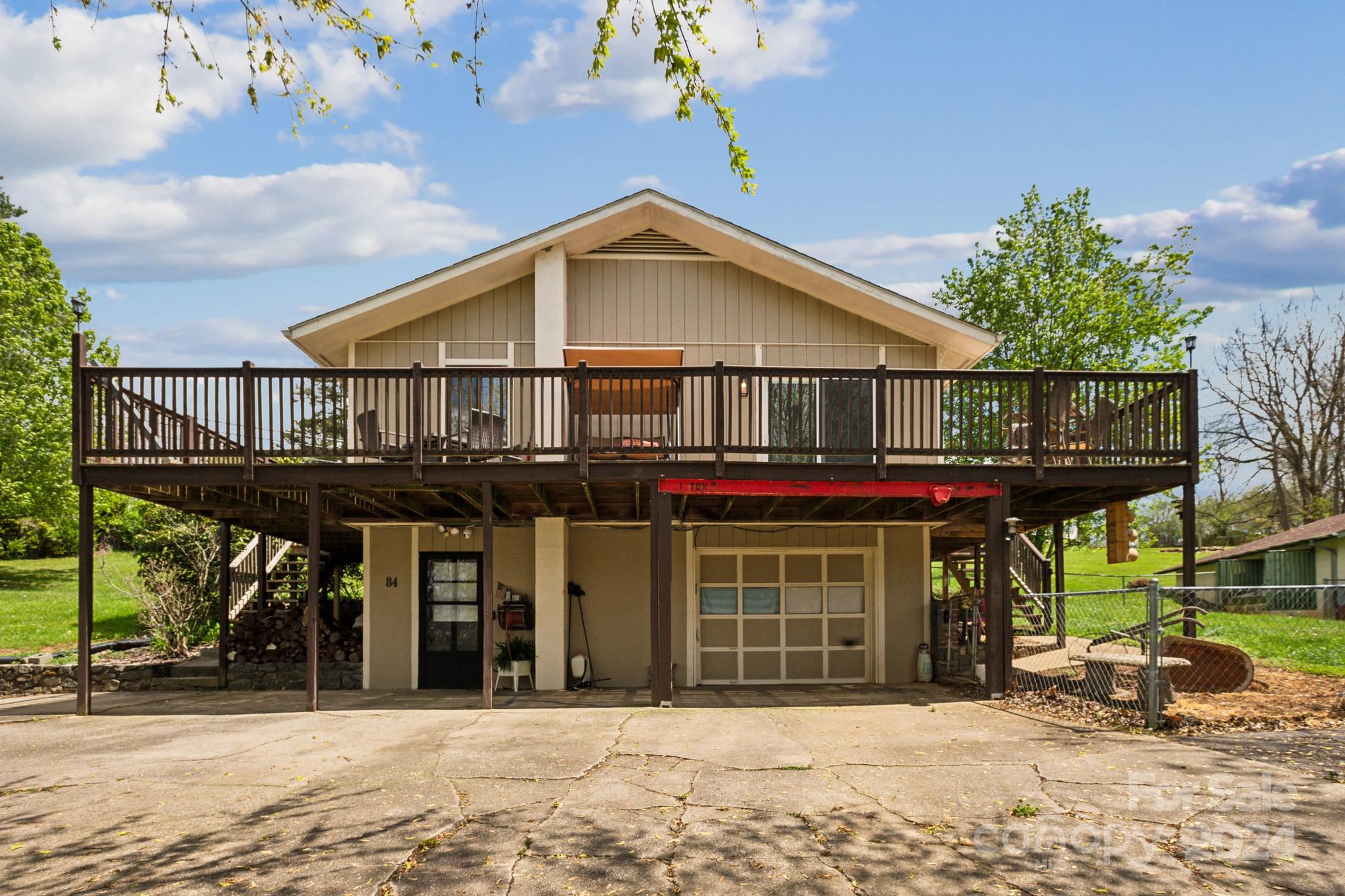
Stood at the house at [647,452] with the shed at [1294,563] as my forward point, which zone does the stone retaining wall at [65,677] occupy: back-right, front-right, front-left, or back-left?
back-left

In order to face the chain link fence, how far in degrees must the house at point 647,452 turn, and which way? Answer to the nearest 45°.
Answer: approximately 45° to its left

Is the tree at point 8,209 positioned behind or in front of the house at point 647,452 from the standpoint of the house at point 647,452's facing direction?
behind

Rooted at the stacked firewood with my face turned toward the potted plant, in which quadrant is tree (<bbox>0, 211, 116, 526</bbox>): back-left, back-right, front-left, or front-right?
back-left

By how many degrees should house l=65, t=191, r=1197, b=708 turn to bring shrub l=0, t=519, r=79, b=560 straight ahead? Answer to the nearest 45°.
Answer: approximately 135° to its right

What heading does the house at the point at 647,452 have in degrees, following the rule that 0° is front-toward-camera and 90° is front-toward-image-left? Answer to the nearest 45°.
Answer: approximately 0°

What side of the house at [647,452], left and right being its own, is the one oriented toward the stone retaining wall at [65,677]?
right
